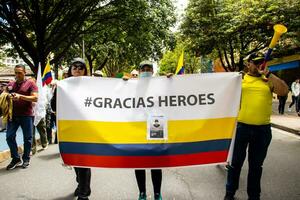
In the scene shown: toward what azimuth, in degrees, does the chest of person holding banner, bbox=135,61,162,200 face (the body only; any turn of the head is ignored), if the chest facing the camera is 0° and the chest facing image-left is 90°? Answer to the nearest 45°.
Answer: approximately 0°

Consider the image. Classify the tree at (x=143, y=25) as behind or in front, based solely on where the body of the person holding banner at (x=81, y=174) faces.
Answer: behind

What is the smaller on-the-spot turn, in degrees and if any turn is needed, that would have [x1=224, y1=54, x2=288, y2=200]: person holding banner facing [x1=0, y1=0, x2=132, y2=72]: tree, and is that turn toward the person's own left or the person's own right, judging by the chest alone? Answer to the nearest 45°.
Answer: approximately 135° to the person's own right

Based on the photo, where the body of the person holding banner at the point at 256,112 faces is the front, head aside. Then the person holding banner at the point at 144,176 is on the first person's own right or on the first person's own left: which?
on the first person's own right

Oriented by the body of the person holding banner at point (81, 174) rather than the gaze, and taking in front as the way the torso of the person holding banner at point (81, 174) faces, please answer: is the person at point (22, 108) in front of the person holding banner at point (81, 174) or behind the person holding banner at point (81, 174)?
behind

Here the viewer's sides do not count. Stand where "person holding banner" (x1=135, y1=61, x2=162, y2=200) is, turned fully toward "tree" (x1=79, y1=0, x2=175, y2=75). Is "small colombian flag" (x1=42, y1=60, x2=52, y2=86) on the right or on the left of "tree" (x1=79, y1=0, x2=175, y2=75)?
left

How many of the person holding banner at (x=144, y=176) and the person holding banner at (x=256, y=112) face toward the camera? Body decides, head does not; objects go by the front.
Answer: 2
